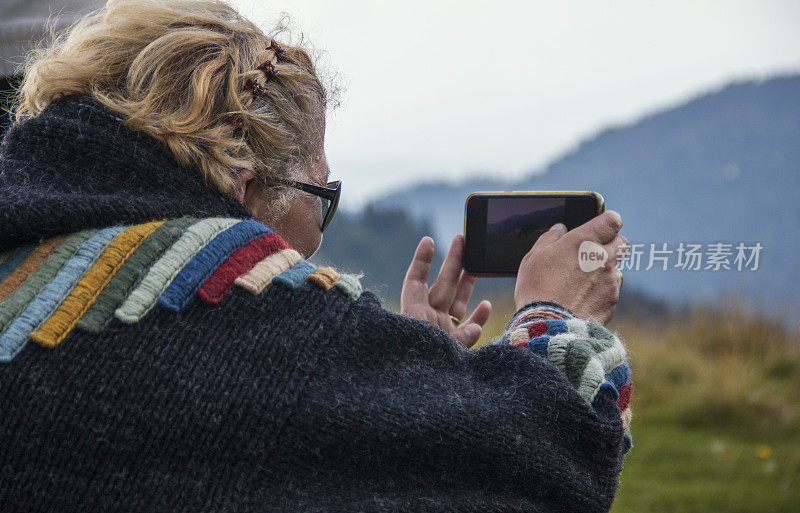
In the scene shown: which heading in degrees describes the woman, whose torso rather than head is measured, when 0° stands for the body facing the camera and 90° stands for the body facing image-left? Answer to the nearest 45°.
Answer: approximately 225°

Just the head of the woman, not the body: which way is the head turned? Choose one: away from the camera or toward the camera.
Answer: away from the camera
